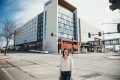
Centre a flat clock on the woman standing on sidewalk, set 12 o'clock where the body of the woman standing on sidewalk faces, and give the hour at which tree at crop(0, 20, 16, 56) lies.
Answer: The tree is roughly at 5 o'clock from the woman standing on sidewalk.

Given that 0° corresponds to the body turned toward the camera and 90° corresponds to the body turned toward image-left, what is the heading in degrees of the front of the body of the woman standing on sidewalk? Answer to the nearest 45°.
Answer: approximately 0°
